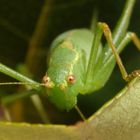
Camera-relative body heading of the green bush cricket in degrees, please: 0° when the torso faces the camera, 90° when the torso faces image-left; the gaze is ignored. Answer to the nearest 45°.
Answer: approximately 45°
